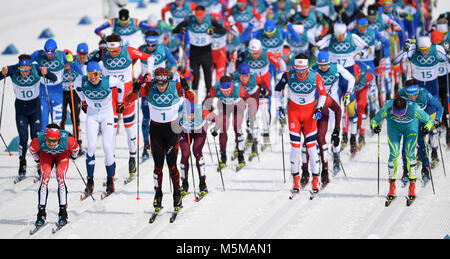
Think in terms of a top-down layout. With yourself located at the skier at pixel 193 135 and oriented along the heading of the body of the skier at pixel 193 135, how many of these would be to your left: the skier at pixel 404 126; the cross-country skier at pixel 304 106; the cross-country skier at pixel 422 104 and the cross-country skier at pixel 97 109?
3

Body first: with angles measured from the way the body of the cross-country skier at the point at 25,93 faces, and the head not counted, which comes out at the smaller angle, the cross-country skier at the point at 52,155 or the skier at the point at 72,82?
the cross-country skier

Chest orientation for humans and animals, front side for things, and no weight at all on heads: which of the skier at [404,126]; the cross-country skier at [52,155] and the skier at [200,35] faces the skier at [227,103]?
the skier at [200,35]

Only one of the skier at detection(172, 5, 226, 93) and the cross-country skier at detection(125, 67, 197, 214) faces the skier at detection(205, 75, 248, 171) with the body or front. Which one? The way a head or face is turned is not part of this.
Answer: the skier at detection(172, 5, 226, 93)

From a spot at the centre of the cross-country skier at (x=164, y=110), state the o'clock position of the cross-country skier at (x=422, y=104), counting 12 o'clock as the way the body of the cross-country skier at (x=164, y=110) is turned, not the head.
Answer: the cross-country skier at (x=422, y=104) is roughly at 9 o'clock from the cross-country skier at (x=164, y=110).

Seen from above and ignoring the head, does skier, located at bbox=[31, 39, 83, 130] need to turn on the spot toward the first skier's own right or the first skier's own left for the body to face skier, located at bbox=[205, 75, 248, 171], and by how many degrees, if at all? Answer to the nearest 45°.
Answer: approximately 45° to the first skier's own left

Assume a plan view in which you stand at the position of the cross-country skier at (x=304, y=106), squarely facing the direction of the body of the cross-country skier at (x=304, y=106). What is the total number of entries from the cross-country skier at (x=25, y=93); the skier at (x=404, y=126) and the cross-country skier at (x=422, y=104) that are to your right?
1

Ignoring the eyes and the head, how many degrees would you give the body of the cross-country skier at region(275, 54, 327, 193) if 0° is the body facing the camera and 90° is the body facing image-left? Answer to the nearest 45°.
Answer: approximately 0°

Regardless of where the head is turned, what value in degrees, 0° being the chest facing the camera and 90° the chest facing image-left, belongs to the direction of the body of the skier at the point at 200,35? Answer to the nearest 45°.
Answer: approximately 0°

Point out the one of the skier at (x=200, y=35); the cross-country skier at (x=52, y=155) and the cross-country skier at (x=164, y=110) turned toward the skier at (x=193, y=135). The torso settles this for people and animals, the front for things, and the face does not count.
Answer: the skier at (x=200, y=35)
